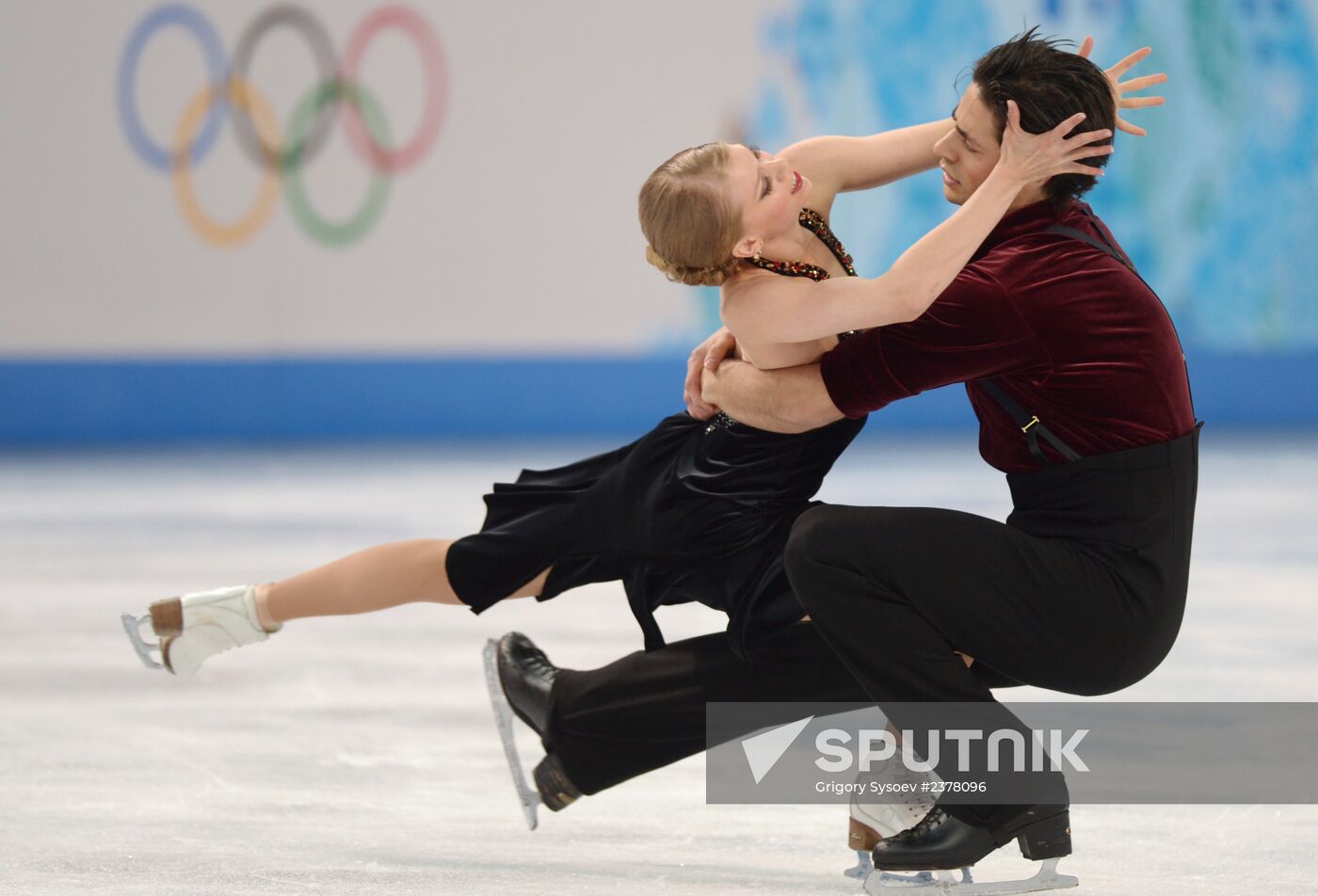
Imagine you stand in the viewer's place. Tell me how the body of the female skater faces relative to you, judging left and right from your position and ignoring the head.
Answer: facing to the right of the viewer

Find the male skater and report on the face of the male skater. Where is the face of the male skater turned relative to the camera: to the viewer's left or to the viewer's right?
to the viewer's left

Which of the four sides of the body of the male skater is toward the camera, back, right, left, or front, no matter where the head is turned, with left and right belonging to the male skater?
left
